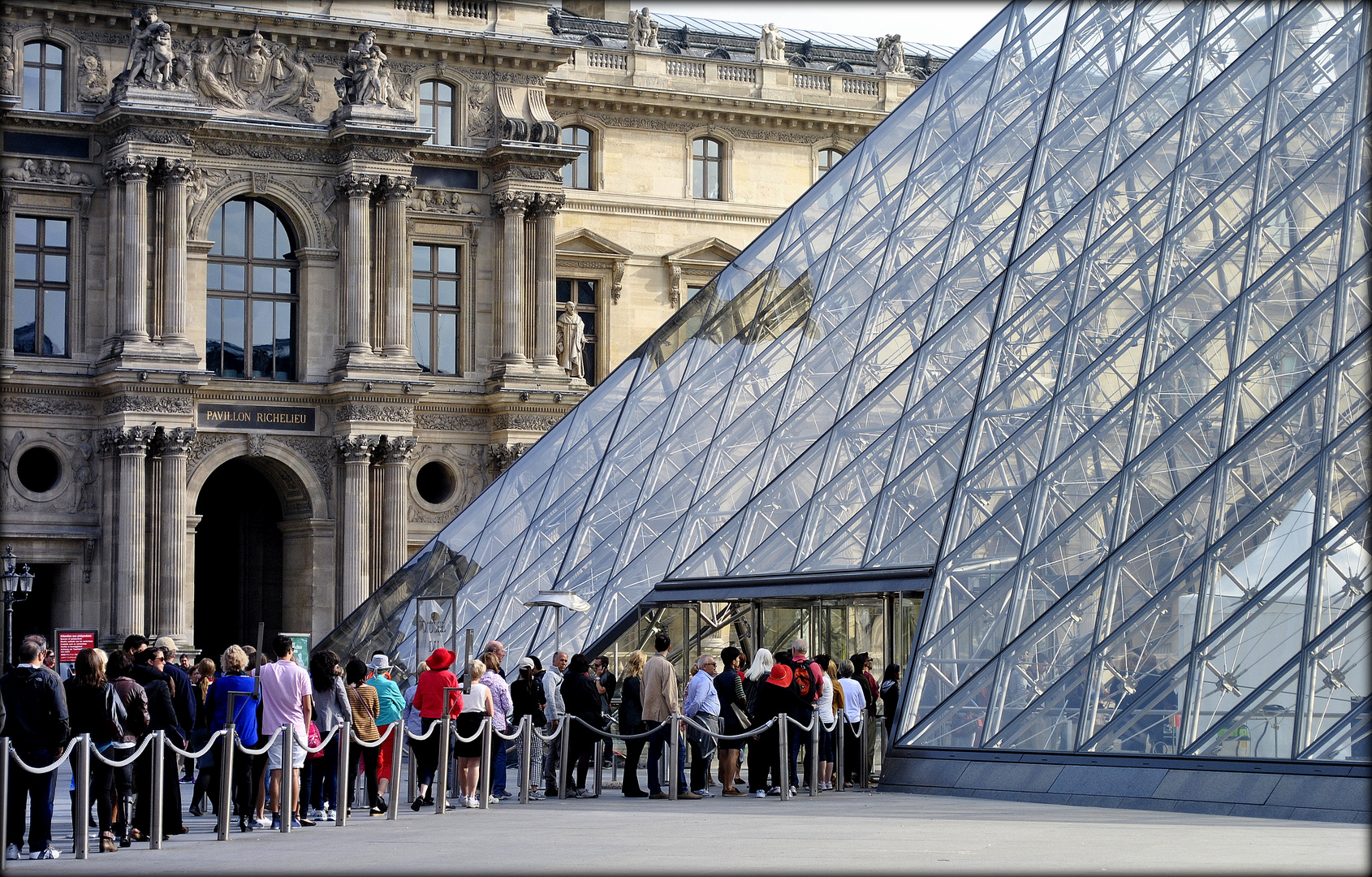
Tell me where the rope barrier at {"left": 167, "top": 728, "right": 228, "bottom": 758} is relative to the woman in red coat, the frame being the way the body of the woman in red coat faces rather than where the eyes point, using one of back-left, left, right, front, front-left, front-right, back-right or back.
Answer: back

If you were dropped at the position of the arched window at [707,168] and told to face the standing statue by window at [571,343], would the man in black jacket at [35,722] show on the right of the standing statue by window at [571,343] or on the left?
left

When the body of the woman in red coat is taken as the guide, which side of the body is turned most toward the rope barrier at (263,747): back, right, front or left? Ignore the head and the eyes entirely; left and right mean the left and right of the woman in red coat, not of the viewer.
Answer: back

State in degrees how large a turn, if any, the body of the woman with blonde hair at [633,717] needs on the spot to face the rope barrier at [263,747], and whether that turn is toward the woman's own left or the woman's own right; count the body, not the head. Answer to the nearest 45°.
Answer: approximately 135° to the woman's own right

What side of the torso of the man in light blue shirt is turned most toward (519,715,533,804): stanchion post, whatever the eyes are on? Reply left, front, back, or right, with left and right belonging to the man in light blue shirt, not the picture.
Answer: back

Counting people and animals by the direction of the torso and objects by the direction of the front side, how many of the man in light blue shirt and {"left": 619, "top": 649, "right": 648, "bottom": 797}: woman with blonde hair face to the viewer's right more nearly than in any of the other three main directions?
2

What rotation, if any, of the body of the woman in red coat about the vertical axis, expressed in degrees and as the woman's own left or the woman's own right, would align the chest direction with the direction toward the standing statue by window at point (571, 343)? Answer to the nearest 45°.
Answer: approximately 45° to the woman's own left

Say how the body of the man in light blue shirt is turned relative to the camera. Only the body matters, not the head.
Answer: to the viewer's right

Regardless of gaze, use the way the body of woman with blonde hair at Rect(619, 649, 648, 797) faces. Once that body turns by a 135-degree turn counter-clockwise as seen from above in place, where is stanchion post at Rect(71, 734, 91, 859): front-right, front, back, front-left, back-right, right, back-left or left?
left

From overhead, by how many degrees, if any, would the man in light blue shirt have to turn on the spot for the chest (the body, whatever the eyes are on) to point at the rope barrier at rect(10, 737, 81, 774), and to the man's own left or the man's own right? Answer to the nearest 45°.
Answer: approximately 135° to the man's own right

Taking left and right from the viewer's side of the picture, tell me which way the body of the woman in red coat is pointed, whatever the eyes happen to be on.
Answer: facing away from the viewer and to the right of the viewer

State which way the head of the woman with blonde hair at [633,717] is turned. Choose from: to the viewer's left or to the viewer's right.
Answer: to the viewer's right
